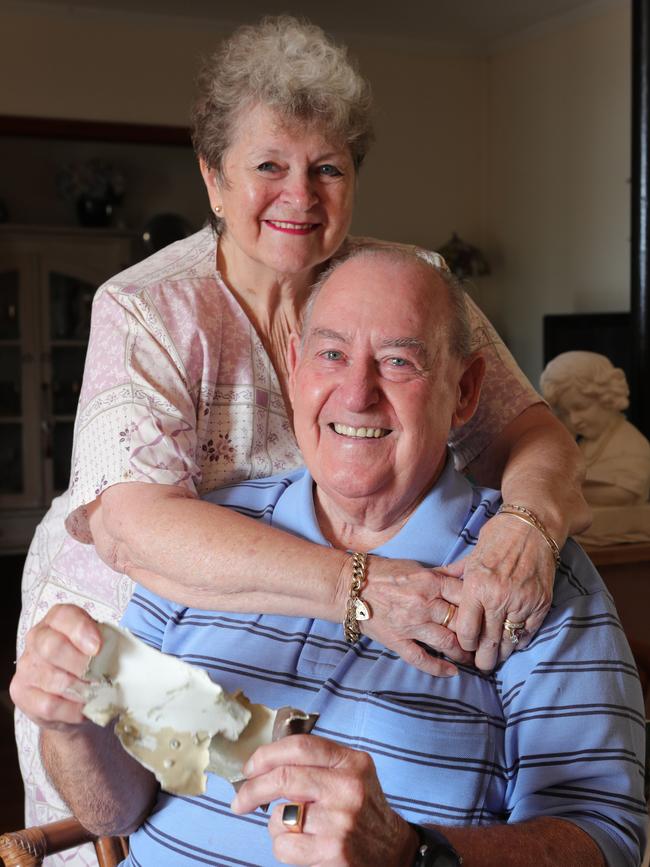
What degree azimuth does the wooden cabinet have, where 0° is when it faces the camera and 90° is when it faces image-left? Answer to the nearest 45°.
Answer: approximately 0°

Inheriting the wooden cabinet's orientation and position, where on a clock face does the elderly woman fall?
The elderly woman is roughly at 12 o'clock from the wooden cabinet.

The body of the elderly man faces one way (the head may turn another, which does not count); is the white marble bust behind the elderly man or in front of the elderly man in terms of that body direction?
behind

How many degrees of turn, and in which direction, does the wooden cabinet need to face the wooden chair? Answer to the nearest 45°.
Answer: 0° — it already faces it

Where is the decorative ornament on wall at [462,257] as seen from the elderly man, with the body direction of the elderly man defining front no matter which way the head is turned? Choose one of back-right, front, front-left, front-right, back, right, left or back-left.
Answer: back

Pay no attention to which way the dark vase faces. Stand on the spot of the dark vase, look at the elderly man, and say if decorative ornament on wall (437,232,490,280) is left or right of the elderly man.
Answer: left

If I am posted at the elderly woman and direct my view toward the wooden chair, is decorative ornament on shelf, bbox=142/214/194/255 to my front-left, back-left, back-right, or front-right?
back-right

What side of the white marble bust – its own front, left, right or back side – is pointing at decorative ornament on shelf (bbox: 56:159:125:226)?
right

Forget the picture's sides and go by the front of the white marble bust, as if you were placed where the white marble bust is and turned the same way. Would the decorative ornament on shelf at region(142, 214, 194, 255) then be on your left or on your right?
on your right
